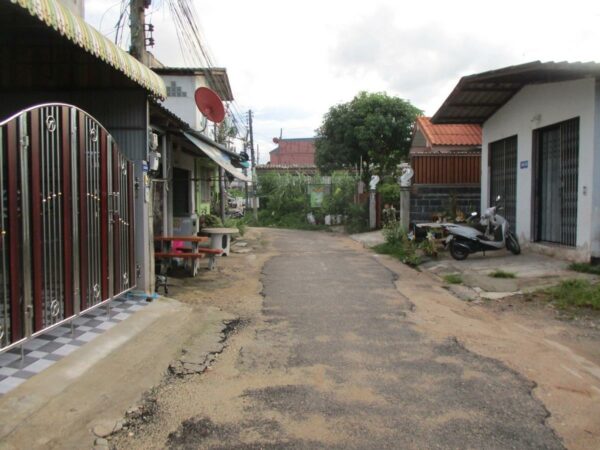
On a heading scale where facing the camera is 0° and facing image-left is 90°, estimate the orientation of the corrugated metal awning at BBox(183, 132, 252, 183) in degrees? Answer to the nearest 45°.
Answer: approximately 270°

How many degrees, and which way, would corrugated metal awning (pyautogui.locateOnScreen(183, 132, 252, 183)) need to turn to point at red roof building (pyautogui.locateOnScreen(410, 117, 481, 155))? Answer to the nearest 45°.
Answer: approximately 45° to its left

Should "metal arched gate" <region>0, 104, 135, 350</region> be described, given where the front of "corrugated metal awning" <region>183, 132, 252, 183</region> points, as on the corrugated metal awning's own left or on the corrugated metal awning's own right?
on the corrugated metal awning's own right

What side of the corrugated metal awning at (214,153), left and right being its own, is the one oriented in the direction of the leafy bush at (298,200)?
left

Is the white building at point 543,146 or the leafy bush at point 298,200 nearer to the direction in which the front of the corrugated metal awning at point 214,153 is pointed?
the white building

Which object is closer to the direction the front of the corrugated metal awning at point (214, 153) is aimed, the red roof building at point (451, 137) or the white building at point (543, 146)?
the white building

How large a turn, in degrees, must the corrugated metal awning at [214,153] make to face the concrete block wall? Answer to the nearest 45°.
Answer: approximately 45° to its left
